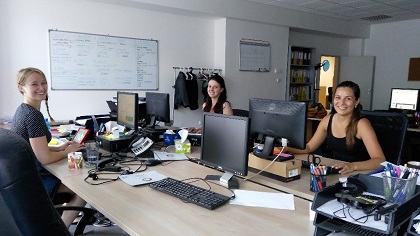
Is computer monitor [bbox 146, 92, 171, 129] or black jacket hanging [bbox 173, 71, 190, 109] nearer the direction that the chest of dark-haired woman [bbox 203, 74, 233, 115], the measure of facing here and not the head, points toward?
the computer monitor

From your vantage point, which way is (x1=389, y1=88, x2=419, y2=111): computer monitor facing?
toward the camera

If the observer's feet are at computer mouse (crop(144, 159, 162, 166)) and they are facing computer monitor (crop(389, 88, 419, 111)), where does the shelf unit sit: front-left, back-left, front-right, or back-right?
front-left

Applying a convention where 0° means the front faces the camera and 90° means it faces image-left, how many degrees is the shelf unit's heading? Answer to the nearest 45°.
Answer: approximately 0°

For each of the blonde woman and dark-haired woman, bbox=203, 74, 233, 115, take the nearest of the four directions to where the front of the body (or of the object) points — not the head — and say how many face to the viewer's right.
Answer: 1

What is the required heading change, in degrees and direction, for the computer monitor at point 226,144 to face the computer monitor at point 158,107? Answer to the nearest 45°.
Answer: approximately 90° to its right

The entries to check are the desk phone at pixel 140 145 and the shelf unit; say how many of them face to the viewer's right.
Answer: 0

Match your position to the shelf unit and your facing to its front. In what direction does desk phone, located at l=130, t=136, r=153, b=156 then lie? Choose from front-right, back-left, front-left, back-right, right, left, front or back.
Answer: front

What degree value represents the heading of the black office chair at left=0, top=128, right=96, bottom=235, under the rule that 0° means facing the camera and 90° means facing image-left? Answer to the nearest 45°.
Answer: approximately 225°

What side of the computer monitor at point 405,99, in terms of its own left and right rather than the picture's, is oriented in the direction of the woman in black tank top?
front

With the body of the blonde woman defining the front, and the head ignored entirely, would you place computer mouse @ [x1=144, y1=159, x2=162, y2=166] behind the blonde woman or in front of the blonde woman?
in front

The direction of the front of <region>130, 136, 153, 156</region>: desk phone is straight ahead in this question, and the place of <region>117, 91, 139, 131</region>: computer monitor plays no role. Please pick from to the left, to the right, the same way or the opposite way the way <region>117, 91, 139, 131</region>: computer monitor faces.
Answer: the same way

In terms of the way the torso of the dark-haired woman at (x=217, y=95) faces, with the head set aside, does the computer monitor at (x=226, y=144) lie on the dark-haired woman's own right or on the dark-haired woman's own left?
on the dark-haired woman's own left

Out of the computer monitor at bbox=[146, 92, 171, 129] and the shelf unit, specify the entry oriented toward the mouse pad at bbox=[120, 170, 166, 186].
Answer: the shelf unit

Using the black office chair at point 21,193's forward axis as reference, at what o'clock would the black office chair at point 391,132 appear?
the black office chair at point 391,132 is roughly at 1 o'clock from the black office chair at point 21,193.

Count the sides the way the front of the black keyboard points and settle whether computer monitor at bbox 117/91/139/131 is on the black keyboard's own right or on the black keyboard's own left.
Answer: on the black keyboard's own right

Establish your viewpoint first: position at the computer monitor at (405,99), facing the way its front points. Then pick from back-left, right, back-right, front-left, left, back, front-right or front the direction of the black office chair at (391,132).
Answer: front

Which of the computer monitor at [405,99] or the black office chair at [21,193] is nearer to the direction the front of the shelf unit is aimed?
the black office chair
